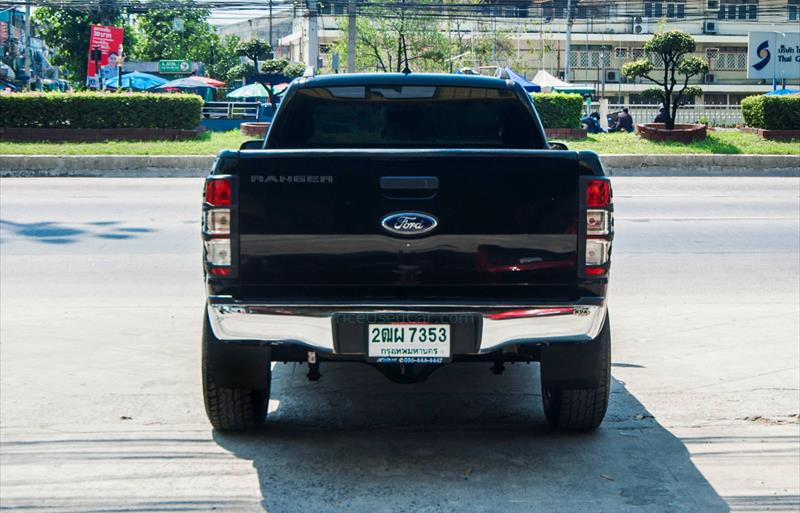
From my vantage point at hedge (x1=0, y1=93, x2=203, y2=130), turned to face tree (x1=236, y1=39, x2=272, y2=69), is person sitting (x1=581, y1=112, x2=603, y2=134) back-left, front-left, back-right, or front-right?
front-right

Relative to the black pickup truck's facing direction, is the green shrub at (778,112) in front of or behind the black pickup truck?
in front

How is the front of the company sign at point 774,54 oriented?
toward the camera

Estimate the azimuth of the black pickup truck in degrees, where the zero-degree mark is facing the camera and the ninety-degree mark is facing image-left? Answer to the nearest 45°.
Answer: approximately 180°

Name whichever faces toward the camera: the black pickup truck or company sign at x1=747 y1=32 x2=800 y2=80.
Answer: the company sign

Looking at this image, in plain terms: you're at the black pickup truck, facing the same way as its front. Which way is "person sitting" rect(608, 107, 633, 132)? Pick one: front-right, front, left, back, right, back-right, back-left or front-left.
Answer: front

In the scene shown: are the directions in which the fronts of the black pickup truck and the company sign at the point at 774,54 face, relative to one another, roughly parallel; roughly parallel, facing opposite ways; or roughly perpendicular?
roughly parallel, facing opposite ways

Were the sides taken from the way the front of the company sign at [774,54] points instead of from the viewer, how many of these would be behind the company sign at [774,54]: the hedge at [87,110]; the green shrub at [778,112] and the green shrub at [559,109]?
0

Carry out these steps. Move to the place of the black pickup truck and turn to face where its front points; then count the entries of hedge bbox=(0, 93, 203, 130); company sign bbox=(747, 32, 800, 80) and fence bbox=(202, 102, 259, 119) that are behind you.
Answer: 0

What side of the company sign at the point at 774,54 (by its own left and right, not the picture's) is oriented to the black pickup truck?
front

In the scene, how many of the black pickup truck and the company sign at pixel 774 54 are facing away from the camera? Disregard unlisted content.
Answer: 1

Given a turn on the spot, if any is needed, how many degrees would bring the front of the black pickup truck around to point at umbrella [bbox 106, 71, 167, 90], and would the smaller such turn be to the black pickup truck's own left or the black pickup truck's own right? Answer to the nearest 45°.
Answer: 0° — it already faces it

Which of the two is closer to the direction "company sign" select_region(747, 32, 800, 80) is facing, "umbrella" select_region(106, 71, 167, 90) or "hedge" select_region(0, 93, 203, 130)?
the hedge

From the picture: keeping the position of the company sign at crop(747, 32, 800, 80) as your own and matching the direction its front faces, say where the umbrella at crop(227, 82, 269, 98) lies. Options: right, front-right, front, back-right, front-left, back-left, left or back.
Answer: right

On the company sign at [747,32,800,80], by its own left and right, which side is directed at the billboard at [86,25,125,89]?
right

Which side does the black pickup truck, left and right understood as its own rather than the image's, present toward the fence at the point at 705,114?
front
